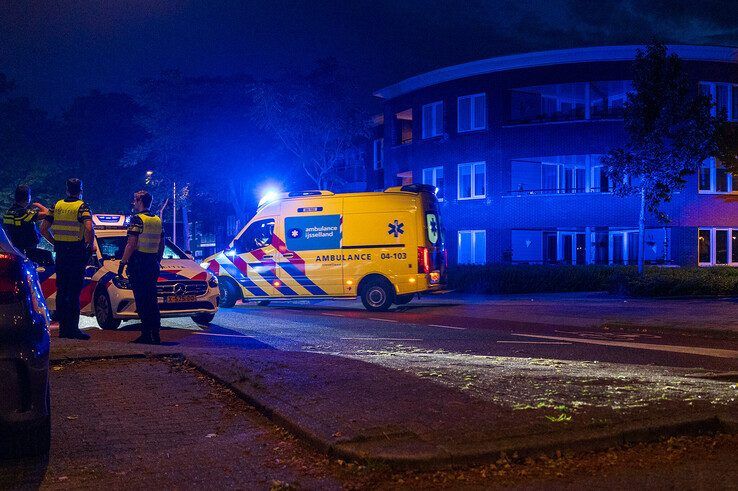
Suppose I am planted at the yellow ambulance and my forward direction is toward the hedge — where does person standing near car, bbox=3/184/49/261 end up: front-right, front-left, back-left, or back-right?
back-right

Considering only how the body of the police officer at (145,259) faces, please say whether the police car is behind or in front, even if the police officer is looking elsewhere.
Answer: in front

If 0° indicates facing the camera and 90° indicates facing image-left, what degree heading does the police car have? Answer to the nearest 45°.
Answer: approximately 315°

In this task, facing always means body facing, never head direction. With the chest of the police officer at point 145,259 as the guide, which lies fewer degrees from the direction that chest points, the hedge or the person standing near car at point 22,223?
the person standing near car

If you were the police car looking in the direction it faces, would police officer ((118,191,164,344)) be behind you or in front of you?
in front

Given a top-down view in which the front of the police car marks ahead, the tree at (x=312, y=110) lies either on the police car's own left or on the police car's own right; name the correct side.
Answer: on the police car's own left

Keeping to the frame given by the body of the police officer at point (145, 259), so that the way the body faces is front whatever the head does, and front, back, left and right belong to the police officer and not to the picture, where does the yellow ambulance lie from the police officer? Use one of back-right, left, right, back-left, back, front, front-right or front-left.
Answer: right

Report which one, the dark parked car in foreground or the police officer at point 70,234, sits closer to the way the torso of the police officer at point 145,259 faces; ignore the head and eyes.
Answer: the police officer

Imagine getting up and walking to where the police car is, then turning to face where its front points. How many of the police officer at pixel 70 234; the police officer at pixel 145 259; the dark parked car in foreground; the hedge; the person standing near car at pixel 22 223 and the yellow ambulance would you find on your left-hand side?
2

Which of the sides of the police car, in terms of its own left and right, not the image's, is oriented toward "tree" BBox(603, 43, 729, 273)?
left

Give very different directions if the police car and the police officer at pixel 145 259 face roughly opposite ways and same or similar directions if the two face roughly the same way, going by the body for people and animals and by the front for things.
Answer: very different directions

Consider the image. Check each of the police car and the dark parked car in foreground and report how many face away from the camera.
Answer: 1

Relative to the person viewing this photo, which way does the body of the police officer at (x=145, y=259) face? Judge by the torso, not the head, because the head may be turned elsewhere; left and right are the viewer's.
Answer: facing away from the viewer and to the left of the viewer

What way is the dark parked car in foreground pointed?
away from the camera

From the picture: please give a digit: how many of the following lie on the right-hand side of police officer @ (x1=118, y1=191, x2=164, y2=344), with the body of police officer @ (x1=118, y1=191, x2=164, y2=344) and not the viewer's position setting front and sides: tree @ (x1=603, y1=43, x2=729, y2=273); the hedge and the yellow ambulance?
3

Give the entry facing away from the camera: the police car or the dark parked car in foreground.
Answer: the dark parked car in foreground

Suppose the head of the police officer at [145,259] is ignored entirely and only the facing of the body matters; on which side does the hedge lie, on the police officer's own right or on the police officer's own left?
on the police officer's own right
